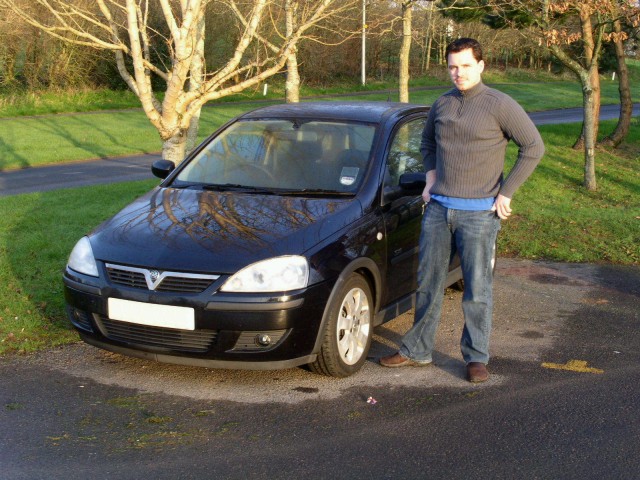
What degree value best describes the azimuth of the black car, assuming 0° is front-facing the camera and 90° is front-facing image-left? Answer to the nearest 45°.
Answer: approximately 45°
